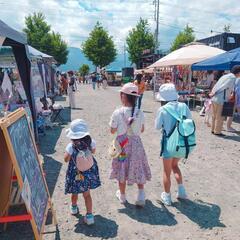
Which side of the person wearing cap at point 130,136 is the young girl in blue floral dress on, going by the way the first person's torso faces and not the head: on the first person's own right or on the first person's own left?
on the first person's own left

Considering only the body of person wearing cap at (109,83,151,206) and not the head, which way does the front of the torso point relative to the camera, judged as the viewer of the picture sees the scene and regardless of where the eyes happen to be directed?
away from the camera

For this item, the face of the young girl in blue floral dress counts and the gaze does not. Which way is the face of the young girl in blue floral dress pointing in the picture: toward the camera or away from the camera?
away from the camera

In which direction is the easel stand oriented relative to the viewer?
to the viewer's right

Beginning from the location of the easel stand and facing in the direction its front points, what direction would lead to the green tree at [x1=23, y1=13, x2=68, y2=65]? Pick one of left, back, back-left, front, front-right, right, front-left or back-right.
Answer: left

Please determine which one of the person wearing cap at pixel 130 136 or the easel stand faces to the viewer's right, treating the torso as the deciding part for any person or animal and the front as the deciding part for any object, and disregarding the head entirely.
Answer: the easel stand

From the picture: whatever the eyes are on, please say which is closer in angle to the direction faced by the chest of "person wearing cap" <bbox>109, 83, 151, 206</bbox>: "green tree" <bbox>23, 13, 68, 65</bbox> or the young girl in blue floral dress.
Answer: the green tree

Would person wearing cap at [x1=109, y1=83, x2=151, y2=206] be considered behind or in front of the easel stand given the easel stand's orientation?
in front

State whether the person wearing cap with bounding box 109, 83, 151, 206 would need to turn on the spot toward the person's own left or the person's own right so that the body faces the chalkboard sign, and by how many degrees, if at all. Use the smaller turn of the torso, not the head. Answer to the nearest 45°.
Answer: approximately 135° to the person's own left

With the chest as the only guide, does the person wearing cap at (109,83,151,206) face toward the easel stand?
no
